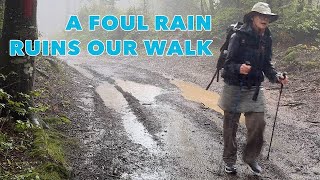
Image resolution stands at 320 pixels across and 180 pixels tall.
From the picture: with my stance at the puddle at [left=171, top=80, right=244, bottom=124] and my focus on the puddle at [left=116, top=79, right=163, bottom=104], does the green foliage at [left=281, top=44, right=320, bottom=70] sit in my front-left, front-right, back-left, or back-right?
back-right

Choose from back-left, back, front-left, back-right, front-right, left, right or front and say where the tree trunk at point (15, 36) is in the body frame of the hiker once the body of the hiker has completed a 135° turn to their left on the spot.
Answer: left

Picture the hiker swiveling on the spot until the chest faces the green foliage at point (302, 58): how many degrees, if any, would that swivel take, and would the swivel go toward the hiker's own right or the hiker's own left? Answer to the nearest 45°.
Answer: approximately 135° to the hiker's own left

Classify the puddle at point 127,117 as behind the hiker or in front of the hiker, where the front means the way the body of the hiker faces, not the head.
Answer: behind

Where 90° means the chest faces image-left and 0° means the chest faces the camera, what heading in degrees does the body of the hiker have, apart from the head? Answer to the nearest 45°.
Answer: approximately 315°
